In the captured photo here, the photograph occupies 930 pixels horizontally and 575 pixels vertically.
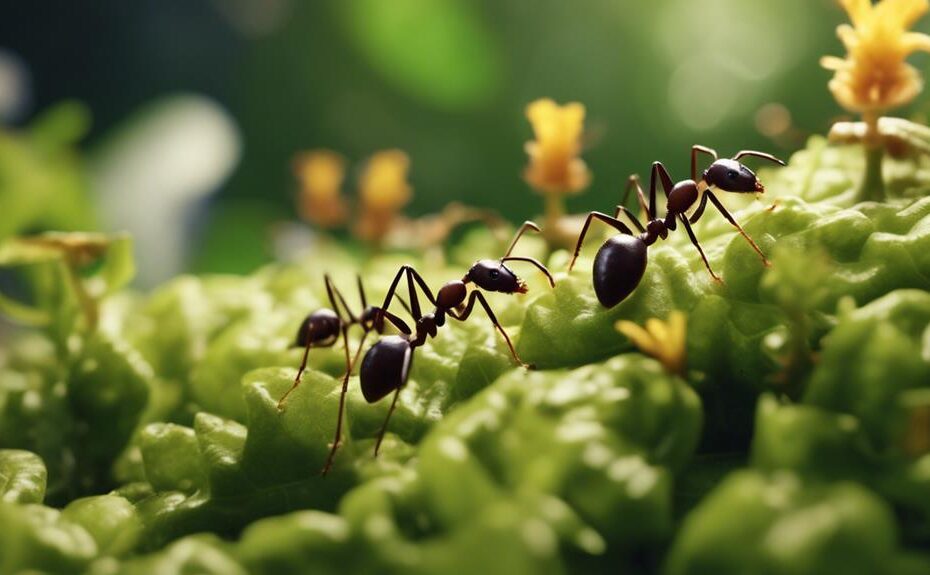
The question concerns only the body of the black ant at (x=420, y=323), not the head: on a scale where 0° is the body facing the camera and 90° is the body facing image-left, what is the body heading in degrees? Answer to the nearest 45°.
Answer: approximately 270°

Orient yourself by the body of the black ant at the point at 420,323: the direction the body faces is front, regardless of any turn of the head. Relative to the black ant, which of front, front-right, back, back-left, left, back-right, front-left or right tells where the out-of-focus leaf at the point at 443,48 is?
left
